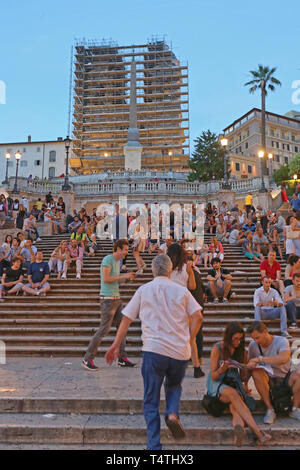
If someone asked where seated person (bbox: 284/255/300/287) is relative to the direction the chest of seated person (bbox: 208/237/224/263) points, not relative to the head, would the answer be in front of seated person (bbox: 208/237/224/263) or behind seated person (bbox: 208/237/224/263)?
in front

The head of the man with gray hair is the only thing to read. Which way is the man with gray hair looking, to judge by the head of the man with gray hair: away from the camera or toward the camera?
away from the camera

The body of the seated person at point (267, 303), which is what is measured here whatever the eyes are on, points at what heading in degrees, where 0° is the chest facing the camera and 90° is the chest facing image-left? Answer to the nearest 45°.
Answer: approximately 0°

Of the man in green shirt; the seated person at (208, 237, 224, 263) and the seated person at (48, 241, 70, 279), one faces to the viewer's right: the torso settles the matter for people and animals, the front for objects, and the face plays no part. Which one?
the man in green shirt

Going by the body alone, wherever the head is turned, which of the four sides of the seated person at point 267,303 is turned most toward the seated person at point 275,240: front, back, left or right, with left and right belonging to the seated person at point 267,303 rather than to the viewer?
back

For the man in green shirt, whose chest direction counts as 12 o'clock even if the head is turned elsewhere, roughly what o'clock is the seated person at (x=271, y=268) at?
The seated person is roughly at 11 o'clock from the man in green shirt.

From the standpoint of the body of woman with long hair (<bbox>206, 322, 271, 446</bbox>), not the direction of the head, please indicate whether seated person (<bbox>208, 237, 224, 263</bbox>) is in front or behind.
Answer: behind

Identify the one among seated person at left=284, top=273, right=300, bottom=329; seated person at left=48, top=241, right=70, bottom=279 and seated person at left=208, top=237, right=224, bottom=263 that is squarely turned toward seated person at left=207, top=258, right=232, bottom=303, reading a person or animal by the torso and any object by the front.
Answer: seated person at left=208, top=237, right=224, bottom=263

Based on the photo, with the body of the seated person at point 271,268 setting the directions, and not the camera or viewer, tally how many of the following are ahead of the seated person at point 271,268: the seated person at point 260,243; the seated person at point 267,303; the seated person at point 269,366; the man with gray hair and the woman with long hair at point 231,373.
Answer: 4

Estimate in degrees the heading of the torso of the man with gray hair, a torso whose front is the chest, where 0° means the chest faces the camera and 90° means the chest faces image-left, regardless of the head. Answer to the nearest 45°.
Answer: approximately 180°

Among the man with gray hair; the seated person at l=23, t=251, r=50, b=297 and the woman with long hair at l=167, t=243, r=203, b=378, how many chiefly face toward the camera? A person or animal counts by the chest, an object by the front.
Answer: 1

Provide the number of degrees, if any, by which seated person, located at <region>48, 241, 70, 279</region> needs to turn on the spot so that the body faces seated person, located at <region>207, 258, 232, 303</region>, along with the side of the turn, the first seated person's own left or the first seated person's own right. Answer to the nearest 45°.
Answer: approximately 90° to the first seated person's own left

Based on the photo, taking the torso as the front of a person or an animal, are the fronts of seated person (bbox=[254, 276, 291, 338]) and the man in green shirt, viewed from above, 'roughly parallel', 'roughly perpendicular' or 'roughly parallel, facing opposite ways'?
roughly perpendicular
